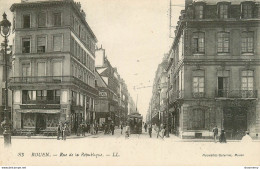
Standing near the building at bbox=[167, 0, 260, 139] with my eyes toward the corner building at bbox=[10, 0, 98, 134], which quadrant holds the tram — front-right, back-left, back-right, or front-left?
front-right

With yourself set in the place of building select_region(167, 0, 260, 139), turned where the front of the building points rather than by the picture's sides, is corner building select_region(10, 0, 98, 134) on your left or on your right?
on your right

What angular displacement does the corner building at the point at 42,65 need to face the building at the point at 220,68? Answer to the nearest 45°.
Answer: approximately 45° to its left

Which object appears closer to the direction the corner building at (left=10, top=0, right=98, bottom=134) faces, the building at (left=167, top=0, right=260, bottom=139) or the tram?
the building

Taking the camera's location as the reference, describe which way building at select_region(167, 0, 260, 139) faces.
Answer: facing the viewer
